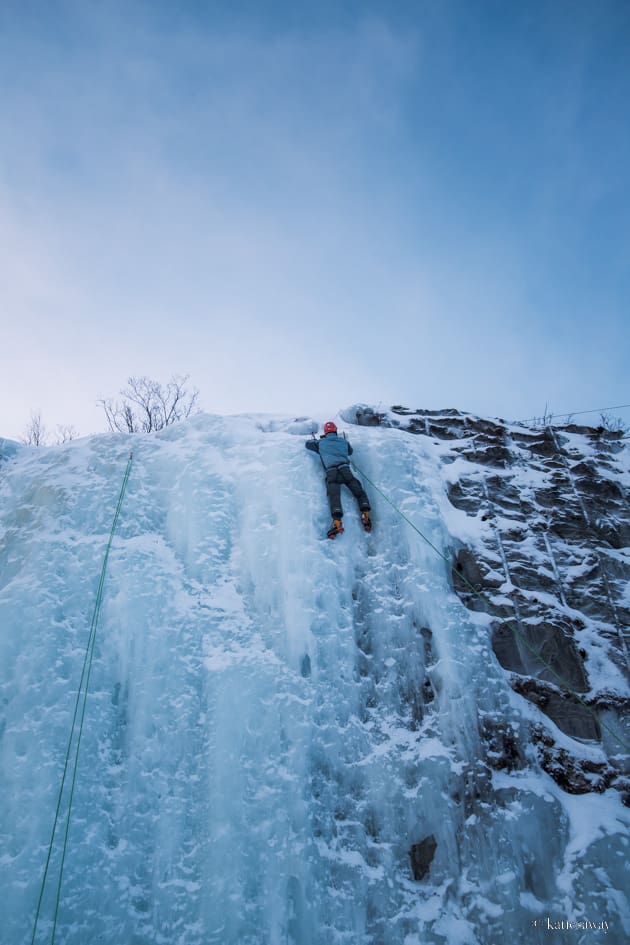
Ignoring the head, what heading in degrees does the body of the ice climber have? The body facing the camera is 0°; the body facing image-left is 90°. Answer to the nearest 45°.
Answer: approximately 180°

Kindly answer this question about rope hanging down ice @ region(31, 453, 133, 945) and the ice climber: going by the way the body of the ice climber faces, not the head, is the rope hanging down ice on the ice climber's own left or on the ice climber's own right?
on the ice climber's own left
